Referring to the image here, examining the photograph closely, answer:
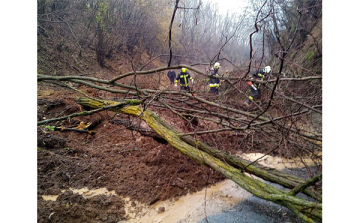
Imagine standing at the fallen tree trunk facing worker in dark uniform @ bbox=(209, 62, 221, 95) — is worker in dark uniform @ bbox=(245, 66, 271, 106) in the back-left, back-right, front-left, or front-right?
front-right

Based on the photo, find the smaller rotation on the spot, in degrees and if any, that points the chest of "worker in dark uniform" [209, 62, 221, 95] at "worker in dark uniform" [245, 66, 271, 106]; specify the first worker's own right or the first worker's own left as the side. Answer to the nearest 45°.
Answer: approximately 45° to the first worker's own left
